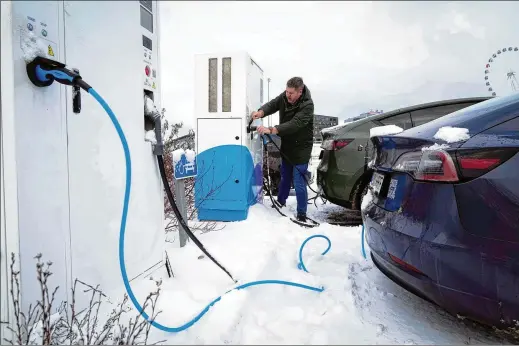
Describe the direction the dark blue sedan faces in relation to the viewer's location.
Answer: facing away from the viewer and to the right of the viewer

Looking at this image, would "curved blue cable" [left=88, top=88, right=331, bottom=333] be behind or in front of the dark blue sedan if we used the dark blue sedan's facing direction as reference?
behind

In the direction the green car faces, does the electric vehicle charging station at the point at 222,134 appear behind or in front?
behind

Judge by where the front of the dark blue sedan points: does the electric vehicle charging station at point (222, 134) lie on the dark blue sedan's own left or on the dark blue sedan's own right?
on the dark blue sedan's own left

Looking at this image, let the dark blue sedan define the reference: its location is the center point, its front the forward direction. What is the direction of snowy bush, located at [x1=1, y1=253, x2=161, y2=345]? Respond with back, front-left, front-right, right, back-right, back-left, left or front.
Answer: back
